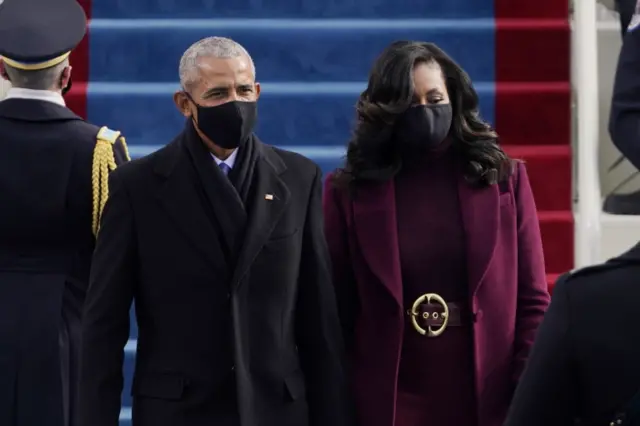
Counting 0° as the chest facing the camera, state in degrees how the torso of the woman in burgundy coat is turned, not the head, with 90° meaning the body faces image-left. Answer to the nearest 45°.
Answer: approximately 0°

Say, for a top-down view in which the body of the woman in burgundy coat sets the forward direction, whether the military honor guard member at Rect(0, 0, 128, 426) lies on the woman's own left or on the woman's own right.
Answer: on the woman's own right

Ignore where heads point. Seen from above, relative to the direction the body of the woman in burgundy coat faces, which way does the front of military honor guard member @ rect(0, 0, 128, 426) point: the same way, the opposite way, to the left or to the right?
the opposite way

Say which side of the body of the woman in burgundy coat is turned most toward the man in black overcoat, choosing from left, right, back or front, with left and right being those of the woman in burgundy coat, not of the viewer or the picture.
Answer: right

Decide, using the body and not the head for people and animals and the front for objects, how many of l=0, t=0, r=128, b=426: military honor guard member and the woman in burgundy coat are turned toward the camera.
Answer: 1

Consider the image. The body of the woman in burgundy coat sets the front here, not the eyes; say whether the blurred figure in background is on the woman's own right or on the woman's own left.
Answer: on the woman's own left

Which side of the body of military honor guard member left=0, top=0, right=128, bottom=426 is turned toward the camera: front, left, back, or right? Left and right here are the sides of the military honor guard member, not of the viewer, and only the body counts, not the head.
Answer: back

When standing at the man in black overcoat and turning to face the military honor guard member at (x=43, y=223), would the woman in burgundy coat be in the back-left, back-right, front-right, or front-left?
back-right
